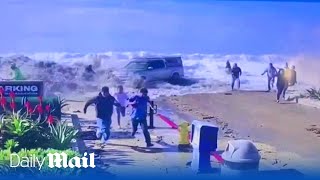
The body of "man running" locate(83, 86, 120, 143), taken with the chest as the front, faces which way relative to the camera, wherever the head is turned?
toward the camera

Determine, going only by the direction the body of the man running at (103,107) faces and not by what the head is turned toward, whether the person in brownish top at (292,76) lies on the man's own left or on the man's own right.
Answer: on the man's own left

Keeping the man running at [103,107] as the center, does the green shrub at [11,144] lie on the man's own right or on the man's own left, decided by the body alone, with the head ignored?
on the man's own right

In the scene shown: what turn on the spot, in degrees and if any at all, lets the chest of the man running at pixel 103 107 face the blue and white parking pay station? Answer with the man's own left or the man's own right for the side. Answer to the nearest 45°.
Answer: approximately 90° to the man's own left
